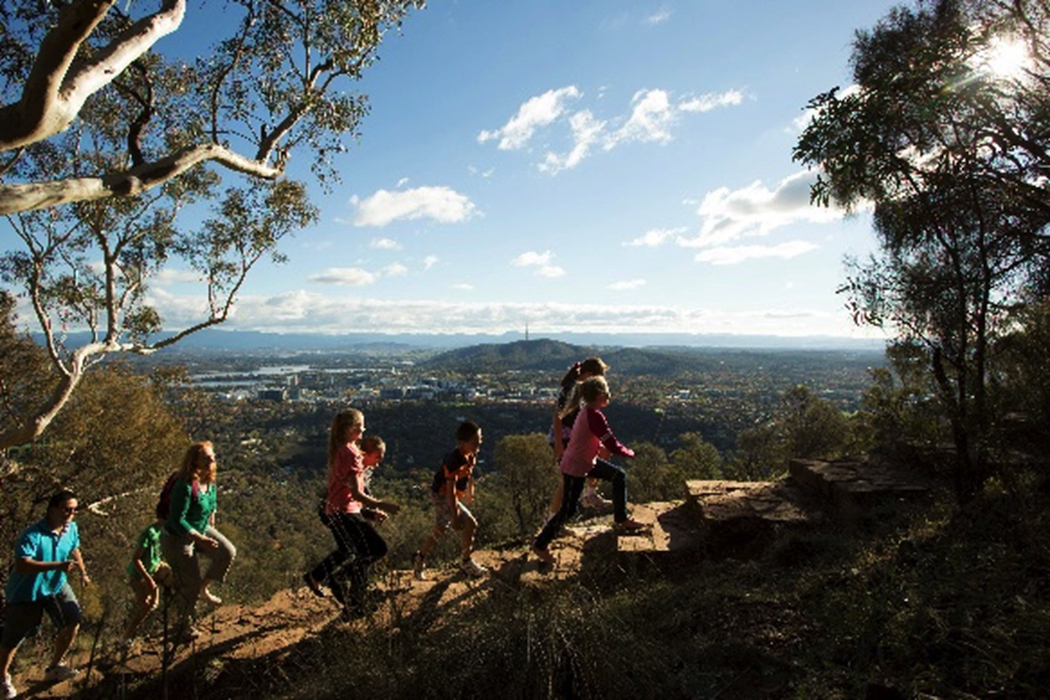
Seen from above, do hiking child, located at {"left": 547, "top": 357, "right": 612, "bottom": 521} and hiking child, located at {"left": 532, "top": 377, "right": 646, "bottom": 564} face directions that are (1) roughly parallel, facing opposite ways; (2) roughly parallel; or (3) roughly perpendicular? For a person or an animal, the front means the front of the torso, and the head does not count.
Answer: roughly parallel

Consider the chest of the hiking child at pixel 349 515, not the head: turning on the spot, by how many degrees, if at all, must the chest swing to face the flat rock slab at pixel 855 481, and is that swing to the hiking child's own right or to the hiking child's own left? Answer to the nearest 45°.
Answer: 0° — they already face it

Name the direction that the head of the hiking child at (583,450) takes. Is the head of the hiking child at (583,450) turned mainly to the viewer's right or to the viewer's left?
to the viewer's right

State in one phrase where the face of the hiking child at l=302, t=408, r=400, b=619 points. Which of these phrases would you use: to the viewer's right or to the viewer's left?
to the viewer's right

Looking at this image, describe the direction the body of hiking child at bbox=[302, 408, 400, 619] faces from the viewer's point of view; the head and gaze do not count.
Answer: to the viewer's right

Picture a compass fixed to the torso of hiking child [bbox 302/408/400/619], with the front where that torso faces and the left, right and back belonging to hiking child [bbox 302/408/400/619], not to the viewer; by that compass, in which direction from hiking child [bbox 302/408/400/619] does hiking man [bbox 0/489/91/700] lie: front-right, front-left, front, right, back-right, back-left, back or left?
back

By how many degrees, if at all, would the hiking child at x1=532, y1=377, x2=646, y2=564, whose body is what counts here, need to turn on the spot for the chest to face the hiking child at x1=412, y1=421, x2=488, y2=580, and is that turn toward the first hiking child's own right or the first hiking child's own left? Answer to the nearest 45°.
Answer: approximately 180°

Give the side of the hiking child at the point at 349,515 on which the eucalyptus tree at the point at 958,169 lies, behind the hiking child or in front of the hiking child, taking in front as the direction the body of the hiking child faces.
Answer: in front

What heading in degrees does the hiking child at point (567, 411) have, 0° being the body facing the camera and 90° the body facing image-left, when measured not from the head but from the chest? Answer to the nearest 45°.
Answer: approximately 270°

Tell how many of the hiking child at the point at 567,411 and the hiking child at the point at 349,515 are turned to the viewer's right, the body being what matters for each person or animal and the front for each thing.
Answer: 2

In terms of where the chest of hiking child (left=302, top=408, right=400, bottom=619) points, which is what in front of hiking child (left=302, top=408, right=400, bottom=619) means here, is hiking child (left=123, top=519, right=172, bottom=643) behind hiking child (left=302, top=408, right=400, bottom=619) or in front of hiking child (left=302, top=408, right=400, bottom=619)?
behind

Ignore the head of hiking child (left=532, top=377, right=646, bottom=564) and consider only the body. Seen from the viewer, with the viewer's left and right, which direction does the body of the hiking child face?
facing to the right of the viewer

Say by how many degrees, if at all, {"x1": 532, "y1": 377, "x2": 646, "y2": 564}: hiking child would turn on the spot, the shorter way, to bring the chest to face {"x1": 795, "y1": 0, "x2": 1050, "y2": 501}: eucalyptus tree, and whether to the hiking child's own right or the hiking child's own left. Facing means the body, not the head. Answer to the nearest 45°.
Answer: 0° — they already face it

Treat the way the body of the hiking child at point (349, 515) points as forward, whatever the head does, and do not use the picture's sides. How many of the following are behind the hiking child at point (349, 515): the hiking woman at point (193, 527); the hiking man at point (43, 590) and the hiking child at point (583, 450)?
2
